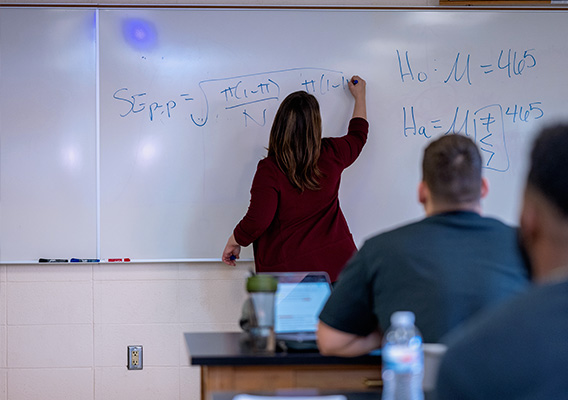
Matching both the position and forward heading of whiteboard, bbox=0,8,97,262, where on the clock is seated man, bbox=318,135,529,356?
The seated man is roughly at 11 o'clock from the whiteboard.

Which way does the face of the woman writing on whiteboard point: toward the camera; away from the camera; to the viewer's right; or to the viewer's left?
away from the camera

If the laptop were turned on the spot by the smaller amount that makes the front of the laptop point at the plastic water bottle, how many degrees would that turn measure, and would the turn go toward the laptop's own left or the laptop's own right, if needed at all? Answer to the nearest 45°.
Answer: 0° — it already faces it

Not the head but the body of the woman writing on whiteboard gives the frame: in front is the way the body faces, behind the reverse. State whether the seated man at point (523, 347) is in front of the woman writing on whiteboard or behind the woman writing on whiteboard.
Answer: behind

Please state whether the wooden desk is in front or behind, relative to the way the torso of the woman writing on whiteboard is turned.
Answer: behind

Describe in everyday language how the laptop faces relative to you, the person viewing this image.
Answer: facing the viewer

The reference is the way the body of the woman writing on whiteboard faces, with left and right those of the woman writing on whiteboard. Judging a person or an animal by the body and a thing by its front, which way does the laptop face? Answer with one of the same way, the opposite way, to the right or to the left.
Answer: the opposite way

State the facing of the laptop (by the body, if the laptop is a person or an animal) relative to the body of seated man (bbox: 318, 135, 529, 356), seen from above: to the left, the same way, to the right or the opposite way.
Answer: the opposite way

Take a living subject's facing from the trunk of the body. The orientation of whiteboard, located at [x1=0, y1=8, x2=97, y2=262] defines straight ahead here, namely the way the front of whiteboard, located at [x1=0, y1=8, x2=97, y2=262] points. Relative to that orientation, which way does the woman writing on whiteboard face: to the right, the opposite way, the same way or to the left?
the opposite way

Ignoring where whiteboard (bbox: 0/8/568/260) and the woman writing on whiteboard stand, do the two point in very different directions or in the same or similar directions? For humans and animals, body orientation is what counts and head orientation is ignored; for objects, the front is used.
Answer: very different directions

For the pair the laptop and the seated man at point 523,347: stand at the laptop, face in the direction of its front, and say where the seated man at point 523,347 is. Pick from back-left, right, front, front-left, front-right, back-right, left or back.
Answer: front

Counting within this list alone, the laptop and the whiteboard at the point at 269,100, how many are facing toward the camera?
2

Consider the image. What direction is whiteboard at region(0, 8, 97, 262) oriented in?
toward the camera

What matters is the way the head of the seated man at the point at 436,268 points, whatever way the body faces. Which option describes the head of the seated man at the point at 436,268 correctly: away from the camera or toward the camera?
away from the camera

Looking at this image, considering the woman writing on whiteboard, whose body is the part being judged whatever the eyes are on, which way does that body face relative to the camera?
away from the camera
